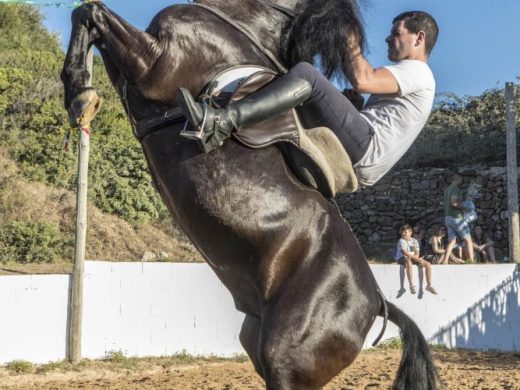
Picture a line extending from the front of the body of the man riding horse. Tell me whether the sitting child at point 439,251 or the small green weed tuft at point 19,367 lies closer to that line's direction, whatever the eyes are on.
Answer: the small green weed tuft

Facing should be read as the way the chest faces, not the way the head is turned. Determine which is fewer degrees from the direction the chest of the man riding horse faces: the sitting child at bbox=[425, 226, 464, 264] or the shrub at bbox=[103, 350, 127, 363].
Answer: the shrub

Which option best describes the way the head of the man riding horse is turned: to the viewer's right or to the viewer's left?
to the viewer's left

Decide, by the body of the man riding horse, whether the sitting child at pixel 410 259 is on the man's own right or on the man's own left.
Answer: on the man's own right

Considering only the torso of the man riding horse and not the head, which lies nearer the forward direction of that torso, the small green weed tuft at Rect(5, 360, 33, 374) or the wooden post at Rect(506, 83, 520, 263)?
the small green weed tuft

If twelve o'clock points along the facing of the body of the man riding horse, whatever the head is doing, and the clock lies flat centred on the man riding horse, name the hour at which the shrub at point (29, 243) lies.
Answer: The shrub is roughly at 2 o'clock from the man riding horse.

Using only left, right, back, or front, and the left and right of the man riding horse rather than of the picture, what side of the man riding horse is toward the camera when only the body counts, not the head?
left

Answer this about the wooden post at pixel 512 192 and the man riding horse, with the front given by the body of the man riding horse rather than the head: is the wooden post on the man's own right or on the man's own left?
on the man's own right
